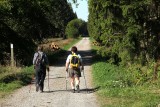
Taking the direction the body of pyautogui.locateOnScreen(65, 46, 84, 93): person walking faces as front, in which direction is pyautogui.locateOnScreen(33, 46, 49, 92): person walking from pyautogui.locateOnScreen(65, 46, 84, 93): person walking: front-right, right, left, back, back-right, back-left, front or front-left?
left

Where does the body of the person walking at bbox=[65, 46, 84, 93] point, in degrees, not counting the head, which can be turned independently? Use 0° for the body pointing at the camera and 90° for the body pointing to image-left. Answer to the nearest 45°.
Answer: approximately 180°
